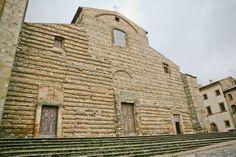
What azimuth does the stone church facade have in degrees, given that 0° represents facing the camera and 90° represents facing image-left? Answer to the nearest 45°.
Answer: approximately 315°

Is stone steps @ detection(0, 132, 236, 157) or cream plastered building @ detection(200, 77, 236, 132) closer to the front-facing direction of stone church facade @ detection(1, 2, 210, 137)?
the stone steps
